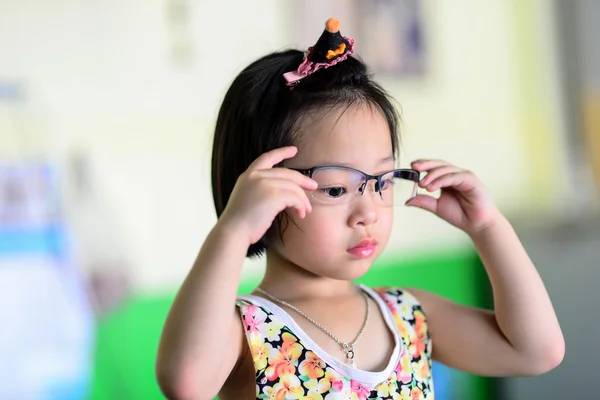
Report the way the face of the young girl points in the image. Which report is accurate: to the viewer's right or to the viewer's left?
to the viewer's right

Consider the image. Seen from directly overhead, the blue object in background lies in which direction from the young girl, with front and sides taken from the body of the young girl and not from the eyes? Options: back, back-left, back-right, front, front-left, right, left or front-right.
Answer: back

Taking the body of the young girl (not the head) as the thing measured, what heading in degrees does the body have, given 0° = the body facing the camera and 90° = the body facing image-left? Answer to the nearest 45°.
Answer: approximately 315°
